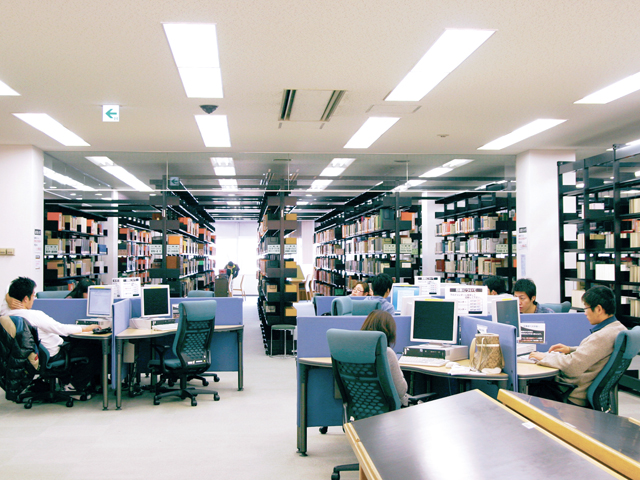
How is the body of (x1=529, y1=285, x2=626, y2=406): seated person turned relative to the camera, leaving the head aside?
to the viewer's left

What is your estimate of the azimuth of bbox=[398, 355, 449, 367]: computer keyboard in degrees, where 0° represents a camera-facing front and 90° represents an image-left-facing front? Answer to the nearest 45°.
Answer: approximately 0°

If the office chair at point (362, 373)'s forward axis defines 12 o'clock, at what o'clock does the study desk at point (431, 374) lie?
The study desk is roughly at 12 o'clock from the office chair.

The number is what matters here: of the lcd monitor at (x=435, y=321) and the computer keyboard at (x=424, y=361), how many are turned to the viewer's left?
0

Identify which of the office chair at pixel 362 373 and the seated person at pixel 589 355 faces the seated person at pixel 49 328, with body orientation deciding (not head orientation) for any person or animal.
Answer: the seated person at pixel 589 355

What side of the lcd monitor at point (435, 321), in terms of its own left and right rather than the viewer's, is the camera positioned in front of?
front

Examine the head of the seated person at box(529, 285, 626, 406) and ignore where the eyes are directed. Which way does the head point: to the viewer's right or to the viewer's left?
to the viewer's left

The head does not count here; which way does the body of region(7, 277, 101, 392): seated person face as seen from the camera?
to the viewer's right

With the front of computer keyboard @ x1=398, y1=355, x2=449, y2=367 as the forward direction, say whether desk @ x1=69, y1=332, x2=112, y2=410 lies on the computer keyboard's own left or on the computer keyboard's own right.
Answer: on the computer keyboard's own right

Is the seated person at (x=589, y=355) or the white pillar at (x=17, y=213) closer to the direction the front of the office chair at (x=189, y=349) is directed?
the white pillar

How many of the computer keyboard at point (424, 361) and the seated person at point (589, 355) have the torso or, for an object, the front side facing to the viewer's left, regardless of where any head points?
1

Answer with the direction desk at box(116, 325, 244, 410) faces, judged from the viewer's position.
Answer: facing the viewer

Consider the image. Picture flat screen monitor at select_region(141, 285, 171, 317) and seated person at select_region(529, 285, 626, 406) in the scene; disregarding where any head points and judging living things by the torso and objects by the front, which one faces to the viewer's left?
the seated person

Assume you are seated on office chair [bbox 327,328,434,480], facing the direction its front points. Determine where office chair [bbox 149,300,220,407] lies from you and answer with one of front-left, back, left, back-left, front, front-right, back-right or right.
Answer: left

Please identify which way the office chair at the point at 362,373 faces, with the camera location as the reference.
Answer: facing away from the viewer and to the right of the viewer

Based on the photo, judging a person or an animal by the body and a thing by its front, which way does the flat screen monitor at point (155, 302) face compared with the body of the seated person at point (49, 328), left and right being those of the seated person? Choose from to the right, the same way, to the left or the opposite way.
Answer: to the right

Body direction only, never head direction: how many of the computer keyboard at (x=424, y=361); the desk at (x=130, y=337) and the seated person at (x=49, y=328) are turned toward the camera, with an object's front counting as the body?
2

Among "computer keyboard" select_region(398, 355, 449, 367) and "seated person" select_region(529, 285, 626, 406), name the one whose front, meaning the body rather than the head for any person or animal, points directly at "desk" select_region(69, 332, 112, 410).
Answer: the seated person
